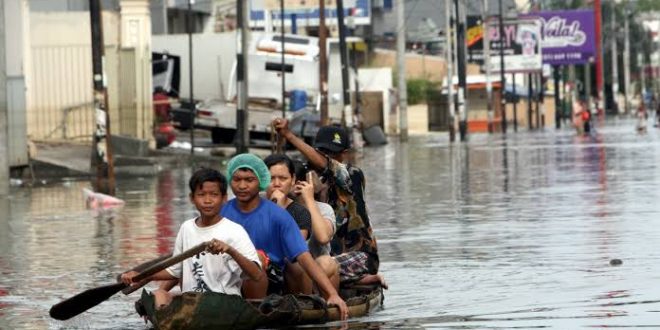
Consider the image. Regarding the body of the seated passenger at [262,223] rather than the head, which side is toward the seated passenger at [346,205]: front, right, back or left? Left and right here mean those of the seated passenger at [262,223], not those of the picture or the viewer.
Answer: back

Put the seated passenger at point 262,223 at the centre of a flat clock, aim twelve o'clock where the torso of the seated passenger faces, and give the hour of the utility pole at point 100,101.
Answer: The utility pole is roughly at 4 o'clock from the seated passenger.

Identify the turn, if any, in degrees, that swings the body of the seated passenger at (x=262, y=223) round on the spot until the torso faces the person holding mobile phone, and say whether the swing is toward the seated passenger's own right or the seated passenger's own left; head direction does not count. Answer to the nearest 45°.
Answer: approximately 180°

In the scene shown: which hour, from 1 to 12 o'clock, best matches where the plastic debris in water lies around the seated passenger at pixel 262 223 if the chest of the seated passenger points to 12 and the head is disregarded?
The plastic debris in water is roughly at 4 o'clock from the seated passenger.

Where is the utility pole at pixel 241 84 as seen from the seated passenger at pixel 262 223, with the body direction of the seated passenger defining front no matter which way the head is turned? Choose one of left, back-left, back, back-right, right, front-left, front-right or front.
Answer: back-right

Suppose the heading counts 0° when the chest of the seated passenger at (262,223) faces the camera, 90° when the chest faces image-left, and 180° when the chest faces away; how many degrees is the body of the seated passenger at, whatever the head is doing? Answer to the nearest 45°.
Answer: approximately 45°
